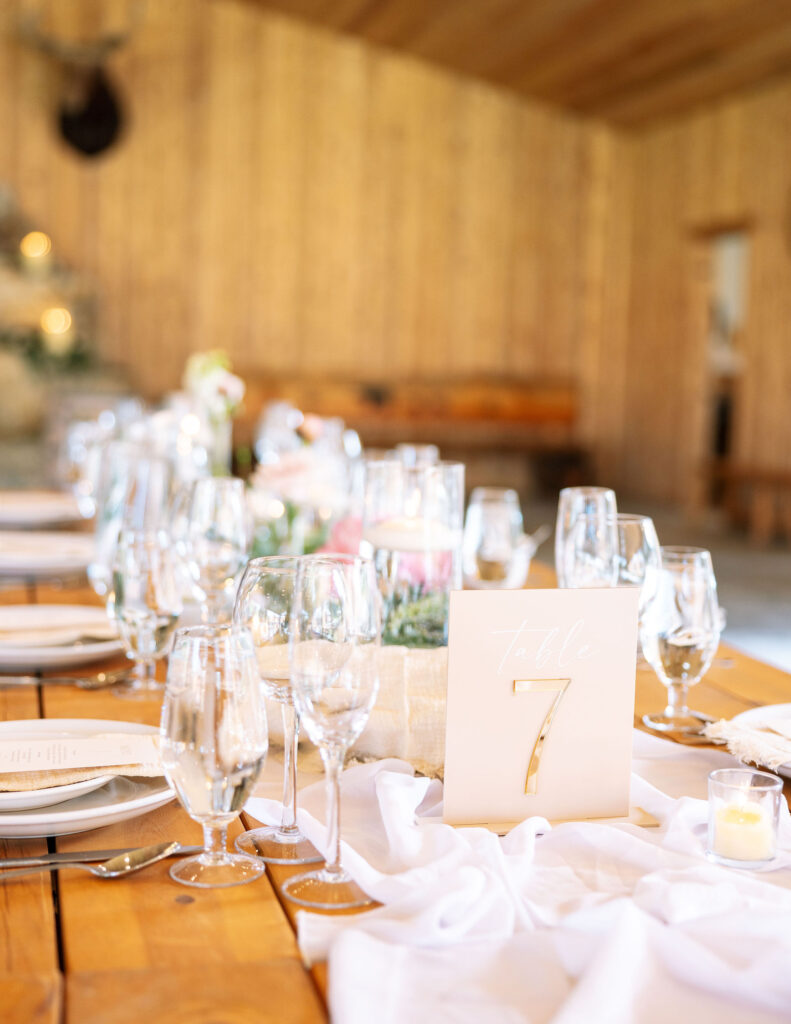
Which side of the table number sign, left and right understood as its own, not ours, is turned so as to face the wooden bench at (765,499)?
back

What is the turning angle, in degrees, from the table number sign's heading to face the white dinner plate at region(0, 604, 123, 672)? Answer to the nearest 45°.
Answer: approximately 135° to its right

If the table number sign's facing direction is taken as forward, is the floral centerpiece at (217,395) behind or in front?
behind

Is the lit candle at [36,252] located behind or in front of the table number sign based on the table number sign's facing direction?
behind

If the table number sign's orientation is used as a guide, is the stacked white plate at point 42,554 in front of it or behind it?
behind

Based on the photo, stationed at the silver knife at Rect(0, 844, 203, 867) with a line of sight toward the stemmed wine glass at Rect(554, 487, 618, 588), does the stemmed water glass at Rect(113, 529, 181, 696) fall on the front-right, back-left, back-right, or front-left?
front-left

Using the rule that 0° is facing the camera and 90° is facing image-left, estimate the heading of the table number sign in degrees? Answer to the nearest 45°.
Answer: approximately 0°

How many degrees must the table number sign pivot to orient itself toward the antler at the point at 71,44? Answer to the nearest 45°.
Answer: approximately 135° to its right
